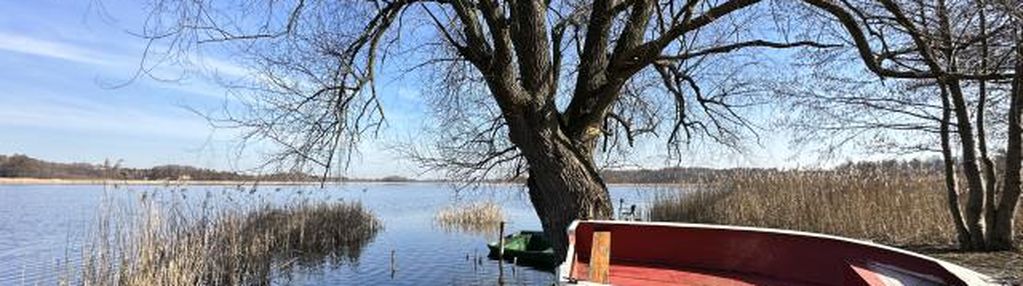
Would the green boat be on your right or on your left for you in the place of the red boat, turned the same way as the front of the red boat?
on your left

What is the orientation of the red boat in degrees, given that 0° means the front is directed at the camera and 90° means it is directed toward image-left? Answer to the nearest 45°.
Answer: approximately 270°

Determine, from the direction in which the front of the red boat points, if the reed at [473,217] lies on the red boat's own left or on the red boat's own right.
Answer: on the red boat's own left
